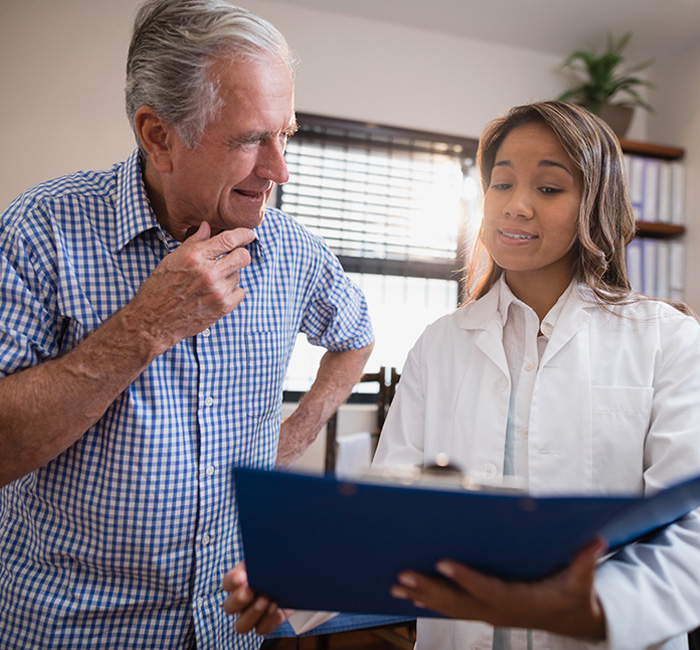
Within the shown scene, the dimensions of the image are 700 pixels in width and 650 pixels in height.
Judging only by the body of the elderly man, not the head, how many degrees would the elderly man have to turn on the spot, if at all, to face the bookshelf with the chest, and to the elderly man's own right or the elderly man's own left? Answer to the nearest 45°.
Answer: approximately 90° to the elderly man's own left

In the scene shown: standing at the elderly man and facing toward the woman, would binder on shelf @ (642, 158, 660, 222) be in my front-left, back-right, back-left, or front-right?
front-left

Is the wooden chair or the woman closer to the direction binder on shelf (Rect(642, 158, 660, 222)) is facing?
the woman

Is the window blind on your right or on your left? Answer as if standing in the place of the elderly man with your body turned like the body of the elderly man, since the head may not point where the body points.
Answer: on your left

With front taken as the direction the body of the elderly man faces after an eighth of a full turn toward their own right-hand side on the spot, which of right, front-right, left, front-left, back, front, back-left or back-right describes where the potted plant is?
back-left

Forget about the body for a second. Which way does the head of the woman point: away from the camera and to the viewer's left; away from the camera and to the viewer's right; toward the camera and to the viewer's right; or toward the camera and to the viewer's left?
toward the camera and to the viewer's left

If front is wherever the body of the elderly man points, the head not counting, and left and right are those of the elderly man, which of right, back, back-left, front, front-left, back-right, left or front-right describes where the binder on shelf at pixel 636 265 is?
left

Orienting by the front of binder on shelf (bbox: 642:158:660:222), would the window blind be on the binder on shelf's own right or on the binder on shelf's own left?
on the binder on shelf's own right

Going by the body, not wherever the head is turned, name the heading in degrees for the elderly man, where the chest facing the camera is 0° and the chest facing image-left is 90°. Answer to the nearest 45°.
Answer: approximately 315°

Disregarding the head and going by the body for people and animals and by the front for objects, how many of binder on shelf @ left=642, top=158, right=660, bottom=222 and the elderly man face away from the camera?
0

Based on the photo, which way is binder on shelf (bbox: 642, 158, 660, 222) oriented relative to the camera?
toward the camera

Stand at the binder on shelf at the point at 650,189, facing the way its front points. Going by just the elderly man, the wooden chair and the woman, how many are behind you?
0
